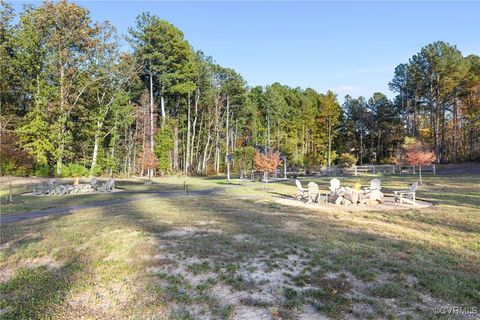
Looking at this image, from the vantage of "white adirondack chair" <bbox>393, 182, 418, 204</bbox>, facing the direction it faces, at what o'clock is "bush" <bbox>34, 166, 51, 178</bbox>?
The bush is roughly at 12 o'clock from the white adirondack chair.

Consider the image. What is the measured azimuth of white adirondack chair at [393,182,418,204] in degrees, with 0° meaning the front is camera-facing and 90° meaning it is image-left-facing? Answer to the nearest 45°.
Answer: approximately 90°

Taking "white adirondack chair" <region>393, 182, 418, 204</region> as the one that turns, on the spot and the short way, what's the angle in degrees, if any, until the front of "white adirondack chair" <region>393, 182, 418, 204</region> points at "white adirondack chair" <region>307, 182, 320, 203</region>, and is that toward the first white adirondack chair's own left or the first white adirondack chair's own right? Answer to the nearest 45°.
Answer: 0° — it already faces it

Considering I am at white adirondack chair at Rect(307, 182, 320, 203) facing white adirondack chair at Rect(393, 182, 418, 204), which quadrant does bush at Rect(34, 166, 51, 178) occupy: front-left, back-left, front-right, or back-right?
back-left
